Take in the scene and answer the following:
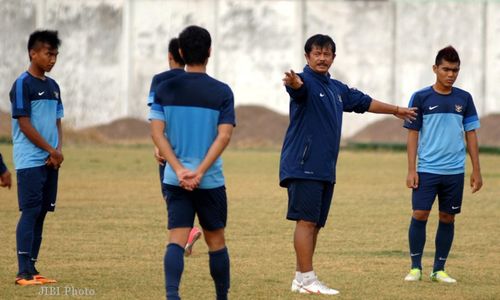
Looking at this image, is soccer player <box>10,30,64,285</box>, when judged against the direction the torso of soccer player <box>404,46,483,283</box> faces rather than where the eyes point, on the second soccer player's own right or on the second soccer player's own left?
on the second soccer player's own right

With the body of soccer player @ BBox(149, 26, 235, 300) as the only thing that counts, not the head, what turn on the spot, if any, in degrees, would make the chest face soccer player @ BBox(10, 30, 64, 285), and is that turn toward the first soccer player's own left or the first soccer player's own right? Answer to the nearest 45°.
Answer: approximately 45° to the first soccer player's own left

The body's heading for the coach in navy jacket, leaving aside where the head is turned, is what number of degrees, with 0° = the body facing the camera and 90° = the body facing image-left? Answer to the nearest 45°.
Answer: approximately 315°

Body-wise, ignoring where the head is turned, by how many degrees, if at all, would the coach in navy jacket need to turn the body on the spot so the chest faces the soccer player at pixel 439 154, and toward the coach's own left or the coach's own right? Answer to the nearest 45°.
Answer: approximately 90° to the coach's own left

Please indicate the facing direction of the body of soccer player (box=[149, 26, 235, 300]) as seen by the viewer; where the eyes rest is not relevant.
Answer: away from the camera

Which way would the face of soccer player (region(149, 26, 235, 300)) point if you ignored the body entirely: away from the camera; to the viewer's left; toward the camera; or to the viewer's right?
away from the camera

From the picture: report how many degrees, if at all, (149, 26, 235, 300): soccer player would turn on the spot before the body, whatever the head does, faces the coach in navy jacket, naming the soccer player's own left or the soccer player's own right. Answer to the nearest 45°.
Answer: approximately 45° to the soccer player's own right

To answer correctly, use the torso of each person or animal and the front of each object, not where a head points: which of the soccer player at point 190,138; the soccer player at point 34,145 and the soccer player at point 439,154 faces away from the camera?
the soccer player at point 190,138

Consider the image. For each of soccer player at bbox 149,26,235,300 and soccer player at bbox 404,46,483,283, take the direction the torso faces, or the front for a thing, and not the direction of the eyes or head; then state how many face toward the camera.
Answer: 1

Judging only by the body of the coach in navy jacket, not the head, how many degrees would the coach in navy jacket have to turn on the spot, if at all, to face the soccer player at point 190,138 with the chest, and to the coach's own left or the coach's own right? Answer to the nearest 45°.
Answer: approximately 90° to the coach's own right
